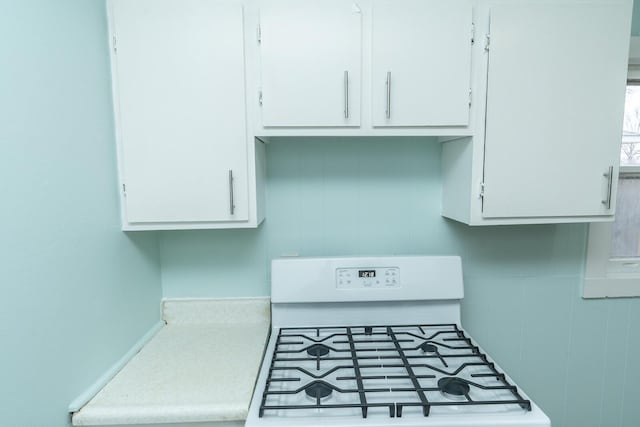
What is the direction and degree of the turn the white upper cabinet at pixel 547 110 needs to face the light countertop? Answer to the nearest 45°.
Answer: approximately 45° to its right

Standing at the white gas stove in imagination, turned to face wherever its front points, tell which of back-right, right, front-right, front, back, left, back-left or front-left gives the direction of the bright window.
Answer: back-left

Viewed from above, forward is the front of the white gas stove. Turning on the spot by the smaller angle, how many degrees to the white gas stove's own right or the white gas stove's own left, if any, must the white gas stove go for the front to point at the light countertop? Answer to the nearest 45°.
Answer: approximately 90° to the white gas stove's own right

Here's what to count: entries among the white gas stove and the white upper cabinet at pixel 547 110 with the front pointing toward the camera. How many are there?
2

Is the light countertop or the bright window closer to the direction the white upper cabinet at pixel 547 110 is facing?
the light countertop
